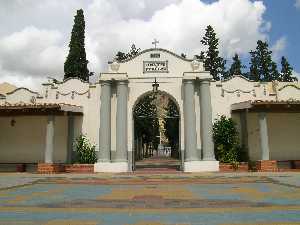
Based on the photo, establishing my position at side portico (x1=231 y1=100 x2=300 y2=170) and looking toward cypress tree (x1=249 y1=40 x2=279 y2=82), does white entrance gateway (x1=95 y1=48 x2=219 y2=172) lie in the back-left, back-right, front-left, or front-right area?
back-left

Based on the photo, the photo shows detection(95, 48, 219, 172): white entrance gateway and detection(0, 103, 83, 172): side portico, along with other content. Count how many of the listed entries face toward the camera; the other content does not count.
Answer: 2

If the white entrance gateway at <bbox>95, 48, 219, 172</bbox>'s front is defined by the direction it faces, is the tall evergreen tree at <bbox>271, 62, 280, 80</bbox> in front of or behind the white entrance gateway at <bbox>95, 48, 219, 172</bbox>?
behind

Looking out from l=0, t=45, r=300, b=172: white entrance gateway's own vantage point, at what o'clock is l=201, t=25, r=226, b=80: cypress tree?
The cypress tree is roughly at 7 o'clock from the white entrance gateway.

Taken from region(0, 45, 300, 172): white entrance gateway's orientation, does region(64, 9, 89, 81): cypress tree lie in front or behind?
behind

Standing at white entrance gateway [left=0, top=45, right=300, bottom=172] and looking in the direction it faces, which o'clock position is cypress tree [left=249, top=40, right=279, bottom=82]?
The cypress tree is roughly at 7 o'clock from the white entrance gateway.

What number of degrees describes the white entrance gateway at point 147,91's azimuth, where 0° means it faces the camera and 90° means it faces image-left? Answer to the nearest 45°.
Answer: approximately 0°

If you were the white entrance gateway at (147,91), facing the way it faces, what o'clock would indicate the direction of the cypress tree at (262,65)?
The cypress tree is roughly at 7 o'clock from the white entrance gateway.

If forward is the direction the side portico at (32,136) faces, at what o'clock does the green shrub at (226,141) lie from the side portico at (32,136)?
The green shrub is roughly at 10 o'clock from the side portico.
